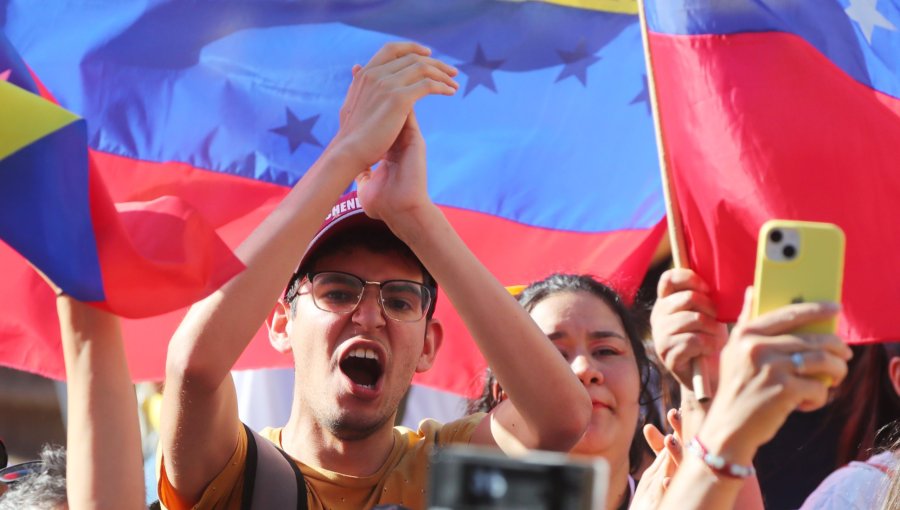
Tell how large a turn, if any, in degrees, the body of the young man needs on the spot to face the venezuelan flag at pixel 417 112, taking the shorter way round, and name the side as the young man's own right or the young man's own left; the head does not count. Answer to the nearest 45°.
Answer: approximately 180°

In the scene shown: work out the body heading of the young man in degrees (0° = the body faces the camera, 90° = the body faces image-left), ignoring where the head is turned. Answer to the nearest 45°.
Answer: approximately 0°

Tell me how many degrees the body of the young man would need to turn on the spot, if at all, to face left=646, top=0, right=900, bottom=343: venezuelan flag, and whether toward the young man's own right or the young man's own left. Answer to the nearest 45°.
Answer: approximately 90° to the young man's own left
